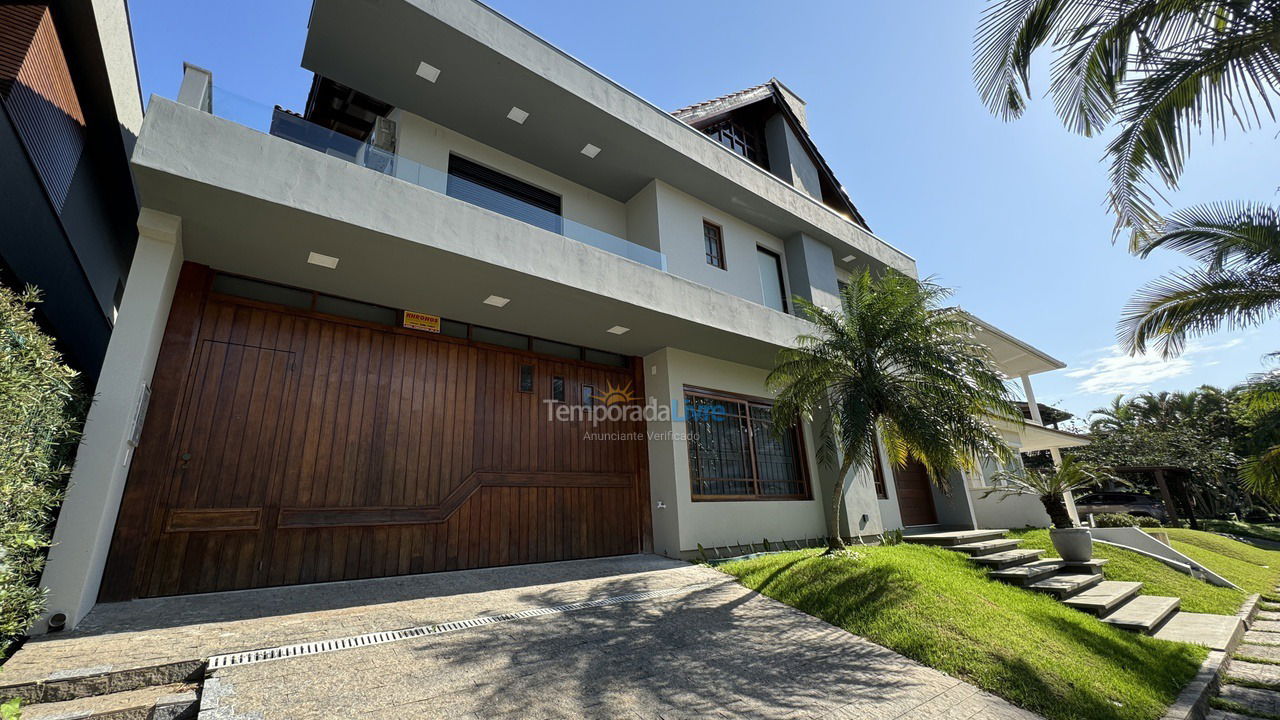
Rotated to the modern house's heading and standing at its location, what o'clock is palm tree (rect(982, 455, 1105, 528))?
The palm tree is roughly at 10 o'clock from the modern house.

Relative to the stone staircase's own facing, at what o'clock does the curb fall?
The curb is roughly at 1 o'clock from the stone staircase.

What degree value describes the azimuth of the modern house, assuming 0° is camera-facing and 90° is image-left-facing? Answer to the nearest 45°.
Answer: approximately 315°

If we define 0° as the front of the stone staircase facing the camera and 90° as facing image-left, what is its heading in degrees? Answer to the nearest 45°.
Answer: approximately 315°

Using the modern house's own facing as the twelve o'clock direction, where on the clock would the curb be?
The curb is roughly at 11 o'clock from the modern house.

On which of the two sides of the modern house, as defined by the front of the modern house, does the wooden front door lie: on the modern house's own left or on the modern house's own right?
on the modern house's own left

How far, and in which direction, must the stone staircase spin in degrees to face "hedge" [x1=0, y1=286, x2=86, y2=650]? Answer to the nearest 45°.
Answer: approximately 90° to its right
